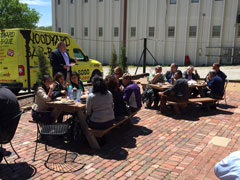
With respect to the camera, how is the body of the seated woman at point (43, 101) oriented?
to the viewer's right

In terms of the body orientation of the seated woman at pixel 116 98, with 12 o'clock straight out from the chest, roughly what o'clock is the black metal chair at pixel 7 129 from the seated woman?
The black metal chair is roughly at 9 o'clock from the seated woman.

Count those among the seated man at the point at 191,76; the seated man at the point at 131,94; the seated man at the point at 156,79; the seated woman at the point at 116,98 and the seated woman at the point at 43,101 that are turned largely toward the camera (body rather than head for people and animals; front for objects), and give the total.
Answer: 2

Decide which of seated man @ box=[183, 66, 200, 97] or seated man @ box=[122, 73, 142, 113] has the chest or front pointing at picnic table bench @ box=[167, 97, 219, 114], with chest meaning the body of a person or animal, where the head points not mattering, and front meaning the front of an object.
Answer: seated man @ box=[183, 66, 200, 97]

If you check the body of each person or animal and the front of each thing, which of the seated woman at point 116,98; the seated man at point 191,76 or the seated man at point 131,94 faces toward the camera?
the seated man at point 191,76

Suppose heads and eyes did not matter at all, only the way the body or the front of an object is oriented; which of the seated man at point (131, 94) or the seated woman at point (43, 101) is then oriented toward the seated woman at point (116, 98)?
the seated woman at point (43, 101)

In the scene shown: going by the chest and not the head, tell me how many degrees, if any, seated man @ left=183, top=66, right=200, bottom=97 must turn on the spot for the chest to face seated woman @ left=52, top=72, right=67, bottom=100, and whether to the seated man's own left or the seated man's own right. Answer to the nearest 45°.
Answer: approximately 45° to the seated man's own right

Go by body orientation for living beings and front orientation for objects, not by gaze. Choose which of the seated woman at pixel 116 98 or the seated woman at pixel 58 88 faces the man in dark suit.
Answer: the seated woman at pixel 116 98

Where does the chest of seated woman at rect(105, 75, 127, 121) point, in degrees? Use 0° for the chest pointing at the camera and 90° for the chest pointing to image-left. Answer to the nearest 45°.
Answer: approximately 135°

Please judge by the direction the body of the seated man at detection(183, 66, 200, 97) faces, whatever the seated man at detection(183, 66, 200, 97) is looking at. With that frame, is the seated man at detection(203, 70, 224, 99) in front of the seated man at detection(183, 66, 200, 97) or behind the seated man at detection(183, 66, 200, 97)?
in front

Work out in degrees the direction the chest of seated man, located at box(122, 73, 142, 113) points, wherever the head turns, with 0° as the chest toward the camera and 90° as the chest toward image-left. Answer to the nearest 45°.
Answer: approximately 135°

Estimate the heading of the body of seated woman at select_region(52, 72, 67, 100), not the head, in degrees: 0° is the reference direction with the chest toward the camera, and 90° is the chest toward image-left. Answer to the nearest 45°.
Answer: approximately 315°
